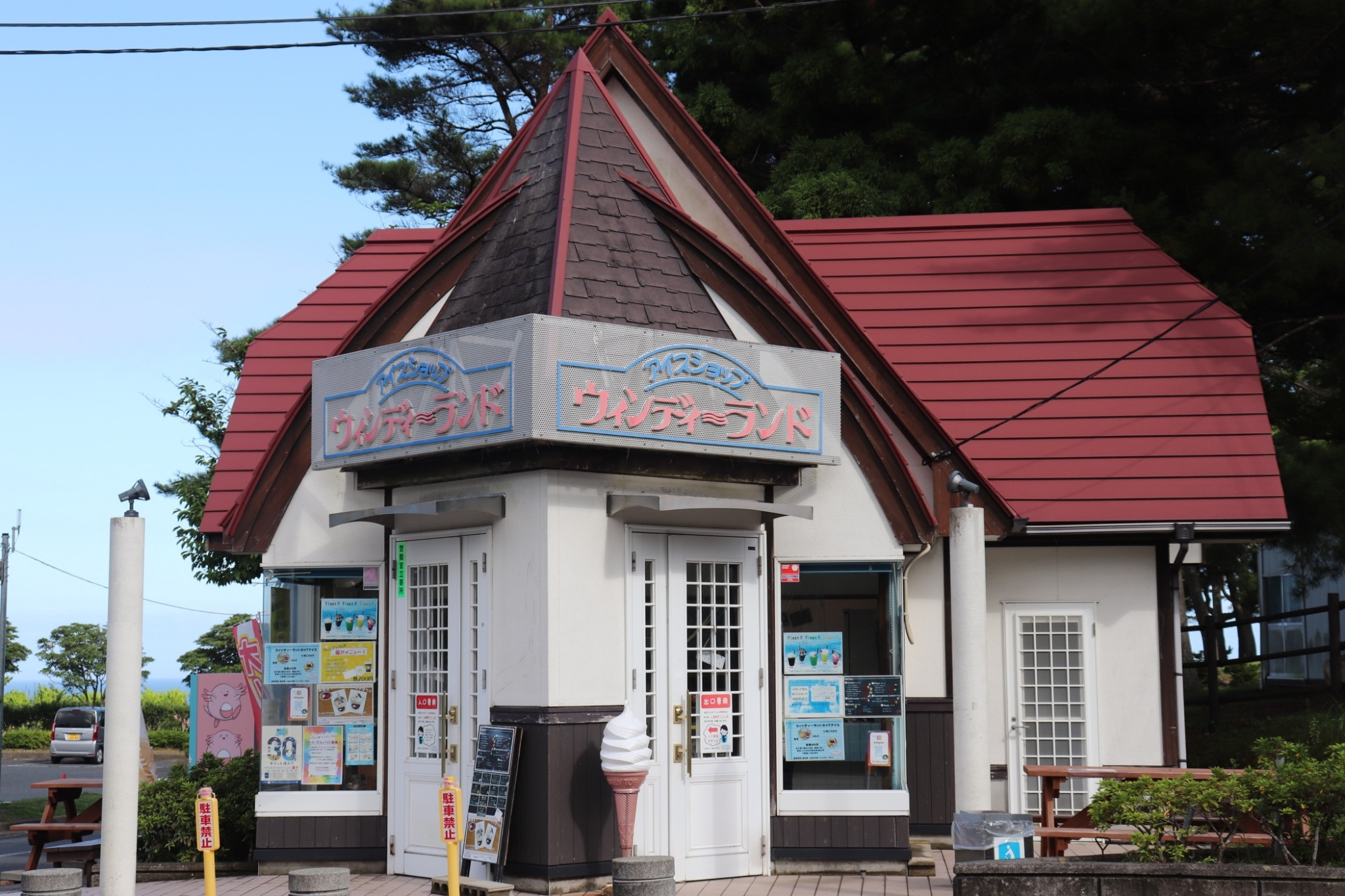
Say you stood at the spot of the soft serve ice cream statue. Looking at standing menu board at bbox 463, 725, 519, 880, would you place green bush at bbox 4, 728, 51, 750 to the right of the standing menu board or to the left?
right

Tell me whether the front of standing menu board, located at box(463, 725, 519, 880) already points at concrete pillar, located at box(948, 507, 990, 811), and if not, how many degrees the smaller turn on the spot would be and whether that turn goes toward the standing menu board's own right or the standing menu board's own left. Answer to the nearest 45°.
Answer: approximately 135° to the standing menu board's own left

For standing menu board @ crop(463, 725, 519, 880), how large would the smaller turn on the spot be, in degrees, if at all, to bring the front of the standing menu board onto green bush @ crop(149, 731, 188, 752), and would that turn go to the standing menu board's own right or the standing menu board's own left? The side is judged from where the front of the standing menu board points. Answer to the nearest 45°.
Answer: approximately 135° to the standing menu board's own right

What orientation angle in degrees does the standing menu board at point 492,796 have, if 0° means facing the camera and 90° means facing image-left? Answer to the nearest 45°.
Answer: approximately 45°

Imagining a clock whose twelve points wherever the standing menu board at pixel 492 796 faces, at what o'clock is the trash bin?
The trash bin is roughly at 8 o'clock from the standing menu board.

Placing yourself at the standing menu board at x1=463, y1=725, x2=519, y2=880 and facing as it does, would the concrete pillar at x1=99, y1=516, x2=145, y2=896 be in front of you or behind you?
in front

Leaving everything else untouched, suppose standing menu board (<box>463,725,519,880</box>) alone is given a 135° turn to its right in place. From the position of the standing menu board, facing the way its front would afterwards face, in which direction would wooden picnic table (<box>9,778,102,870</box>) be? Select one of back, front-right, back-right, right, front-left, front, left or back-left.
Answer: front-left

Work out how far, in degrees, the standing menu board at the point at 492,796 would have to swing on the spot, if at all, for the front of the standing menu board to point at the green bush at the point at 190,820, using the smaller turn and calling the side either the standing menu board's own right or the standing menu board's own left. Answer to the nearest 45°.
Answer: approximately 90° to the standing menu board's own right

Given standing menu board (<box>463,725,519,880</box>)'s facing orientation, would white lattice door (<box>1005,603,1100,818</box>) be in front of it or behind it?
behind
